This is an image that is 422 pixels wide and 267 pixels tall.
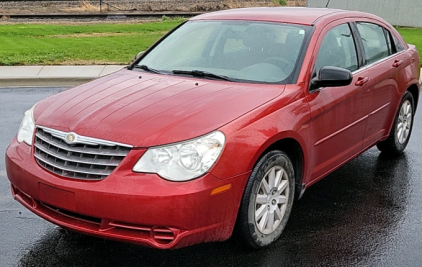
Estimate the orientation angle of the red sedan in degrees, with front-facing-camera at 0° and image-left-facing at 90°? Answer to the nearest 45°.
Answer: approximately 45°
